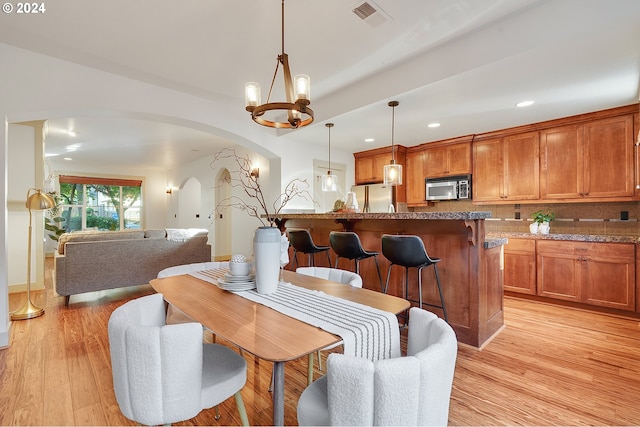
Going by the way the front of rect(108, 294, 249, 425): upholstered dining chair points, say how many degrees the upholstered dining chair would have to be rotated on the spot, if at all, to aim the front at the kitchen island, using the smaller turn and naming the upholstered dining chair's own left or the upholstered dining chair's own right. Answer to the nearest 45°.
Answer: approximately 45° to the upholstered dining chair's own left

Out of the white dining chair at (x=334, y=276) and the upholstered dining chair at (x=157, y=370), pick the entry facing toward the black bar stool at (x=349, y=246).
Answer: the upholstered dining chair

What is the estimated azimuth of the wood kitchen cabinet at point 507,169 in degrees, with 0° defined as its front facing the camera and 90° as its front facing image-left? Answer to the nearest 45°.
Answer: approximately 45°

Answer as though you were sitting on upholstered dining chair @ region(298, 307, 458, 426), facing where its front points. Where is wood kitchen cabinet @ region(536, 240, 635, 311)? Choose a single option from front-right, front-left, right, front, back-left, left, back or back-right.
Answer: right

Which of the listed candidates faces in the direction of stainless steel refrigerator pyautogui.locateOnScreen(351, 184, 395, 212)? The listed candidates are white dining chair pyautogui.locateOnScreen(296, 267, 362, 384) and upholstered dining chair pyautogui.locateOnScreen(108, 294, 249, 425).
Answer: the upholstered dining chair

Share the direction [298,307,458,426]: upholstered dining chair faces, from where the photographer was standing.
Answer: facing away from the viewer and to the left of the viewer

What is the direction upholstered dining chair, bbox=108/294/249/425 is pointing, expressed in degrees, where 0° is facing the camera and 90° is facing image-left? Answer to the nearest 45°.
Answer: approximately 225°

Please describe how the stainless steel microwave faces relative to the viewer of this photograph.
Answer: facing the viewer and to the left of the viewer

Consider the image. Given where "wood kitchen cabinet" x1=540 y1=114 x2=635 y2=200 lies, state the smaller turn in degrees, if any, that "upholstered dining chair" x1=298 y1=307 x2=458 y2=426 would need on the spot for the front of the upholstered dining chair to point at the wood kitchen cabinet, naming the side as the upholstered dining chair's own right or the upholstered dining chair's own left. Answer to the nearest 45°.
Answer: approximately 90° to the upholstered dining chair's own right

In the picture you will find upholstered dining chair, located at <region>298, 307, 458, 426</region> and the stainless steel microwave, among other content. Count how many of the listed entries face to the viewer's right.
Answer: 0

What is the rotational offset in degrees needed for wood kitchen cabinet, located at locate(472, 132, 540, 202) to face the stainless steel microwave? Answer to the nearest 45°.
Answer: approximately 45° to its right

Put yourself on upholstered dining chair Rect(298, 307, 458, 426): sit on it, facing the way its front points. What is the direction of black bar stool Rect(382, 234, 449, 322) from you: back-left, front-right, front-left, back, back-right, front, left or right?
front-right

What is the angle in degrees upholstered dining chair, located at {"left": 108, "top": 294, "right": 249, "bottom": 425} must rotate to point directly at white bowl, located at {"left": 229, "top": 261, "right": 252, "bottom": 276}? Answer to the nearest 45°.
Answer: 0° — it already faces it
